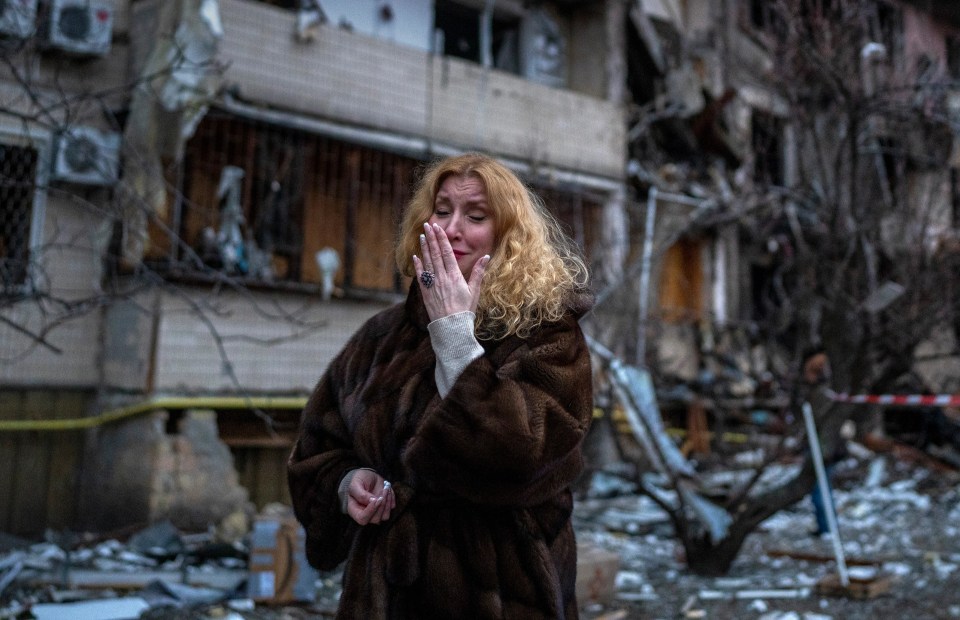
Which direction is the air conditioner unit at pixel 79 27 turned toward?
toward the camera

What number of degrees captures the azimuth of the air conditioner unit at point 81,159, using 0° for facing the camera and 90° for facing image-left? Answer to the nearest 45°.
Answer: approximately 0°

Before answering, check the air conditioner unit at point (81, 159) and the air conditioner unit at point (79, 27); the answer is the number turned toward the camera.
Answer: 2

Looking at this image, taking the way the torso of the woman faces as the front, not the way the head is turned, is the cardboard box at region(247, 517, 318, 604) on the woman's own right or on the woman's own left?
on the woman's own right

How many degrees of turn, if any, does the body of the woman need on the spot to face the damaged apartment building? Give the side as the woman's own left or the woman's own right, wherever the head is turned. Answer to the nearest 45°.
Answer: approximately 135° to the woman's own right

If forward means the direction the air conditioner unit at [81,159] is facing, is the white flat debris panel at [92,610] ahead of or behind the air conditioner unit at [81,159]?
ahead

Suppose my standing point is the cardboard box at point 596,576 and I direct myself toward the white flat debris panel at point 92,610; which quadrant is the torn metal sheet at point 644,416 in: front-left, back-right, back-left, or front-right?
back-right

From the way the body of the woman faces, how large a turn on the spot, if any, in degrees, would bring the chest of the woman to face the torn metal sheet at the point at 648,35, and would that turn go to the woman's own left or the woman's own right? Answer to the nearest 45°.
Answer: approximately 135° to the woman's own right

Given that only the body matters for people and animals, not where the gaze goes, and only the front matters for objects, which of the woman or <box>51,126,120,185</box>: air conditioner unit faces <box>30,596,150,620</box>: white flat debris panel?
the air conditioner unit

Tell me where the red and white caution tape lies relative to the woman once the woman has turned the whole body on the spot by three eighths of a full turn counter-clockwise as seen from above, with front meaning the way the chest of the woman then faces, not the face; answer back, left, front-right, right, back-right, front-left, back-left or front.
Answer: front-left

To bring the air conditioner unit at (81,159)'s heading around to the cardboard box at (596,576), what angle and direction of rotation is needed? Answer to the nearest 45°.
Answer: approximately 45° to its left
